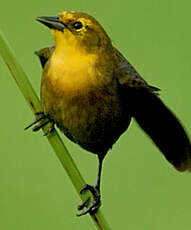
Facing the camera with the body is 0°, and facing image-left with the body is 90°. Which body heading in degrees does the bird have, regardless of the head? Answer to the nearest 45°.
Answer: approximately 45°
